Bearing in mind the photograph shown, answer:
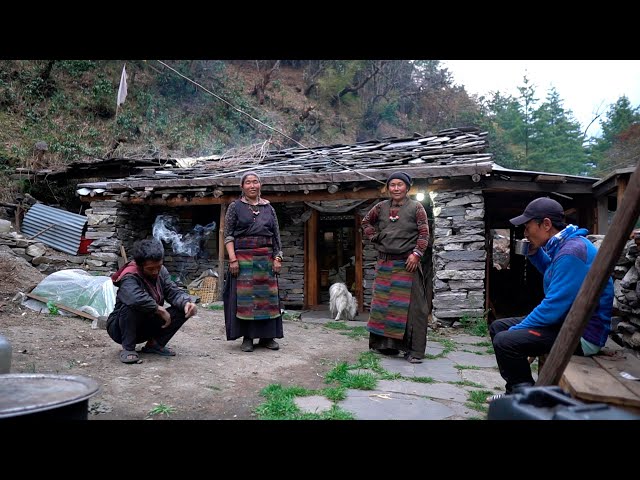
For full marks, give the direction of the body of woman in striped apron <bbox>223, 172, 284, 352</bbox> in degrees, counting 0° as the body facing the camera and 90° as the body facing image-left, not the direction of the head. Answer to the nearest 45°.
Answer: approximately 0°

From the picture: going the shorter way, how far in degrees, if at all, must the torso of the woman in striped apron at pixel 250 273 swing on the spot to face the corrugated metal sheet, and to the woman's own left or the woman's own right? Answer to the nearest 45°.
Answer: approximately 135° to the woman's own right

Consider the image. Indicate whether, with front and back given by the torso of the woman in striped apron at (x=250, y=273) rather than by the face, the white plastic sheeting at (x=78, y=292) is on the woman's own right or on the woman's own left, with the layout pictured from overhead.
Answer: on the woman's own right

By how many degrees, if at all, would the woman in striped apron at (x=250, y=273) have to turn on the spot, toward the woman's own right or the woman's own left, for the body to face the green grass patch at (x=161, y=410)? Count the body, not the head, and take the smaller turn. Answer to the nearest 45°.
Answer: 0° — they already face it

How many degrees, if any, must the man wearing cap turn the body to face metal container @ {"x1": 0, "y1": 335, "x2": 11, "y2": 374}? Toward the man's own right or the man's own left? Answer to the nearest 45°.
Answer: approximately 45° to the man's own left

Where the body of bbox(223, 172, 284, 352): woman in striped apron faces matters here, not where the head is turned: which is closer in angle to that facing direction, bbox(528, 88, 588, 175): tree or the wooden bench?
the wooden bench

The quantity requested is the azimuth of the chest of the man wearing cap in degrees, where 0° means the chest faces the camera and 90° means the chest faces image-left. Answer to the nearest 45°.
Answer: approximately 90°

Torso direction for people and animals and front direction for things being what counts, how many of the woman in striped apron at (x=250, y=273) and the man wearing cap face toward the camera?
1
